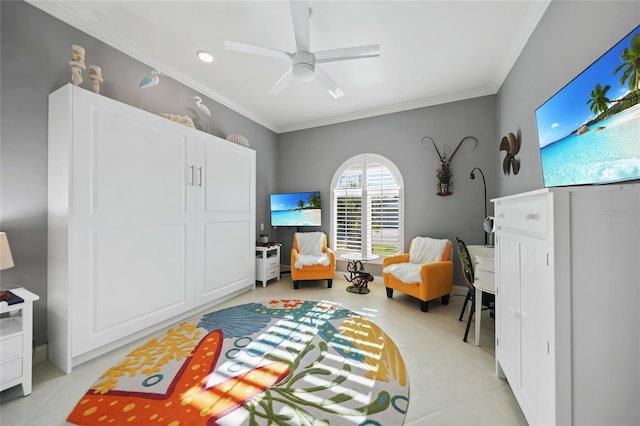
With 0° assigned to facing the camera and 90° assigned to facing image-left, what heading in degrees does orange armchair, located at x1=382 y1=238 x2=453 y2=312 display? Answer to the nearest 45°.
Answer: approximately 45°

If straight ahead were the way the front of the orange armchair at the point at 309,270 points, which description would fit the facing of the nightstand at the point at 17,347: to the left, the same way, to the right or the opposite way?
to the left

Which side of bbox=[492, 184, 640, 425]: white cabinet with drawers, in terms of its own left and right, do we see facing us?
left

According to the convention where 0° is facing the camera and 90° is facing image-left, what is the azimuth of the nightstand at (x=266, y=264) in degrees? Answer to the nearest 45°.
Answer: approximately 315°

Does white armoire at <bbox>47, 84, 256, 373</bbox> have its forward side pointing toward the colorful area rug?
yes
